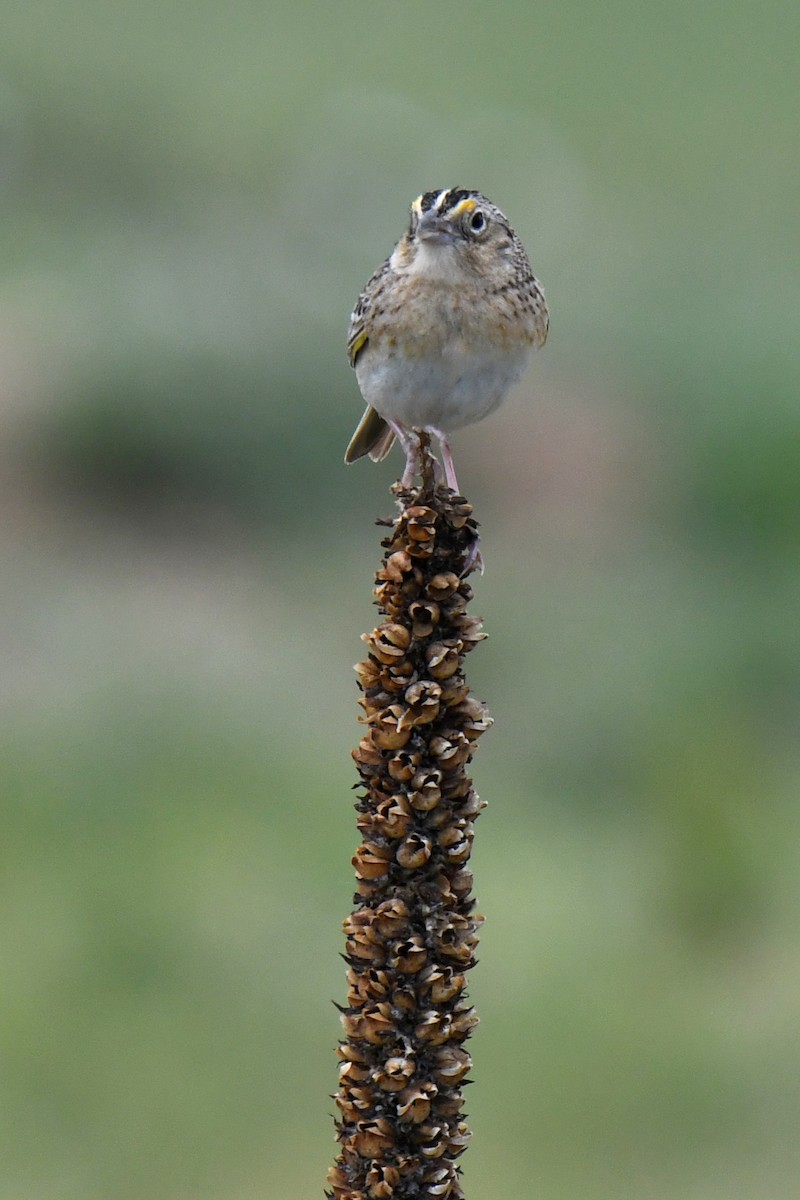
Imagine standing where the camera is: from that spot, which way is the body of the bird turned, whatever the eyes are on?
toward the camera
